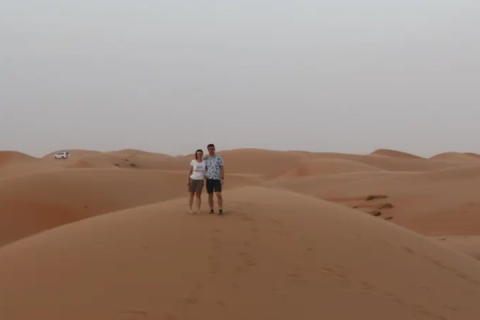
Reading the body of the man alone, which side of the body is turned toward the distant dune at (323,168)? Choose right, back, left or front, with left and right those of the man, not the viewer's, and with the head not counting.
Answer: back

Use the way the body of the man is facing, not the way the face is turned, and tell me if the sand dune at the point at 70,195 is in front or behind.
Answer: behind

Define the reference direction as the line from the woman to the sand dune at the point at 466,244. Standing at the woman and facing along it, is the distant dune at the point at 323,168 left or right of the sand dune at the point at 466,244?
left

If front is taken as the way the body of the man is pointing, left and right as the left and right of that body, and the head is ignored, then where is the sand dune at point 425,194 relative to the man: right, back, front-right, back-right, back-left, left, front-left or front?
back-left

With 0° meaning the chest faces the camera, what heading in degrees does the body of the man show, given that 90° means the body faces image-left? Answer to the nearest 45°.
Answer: approximately 0°

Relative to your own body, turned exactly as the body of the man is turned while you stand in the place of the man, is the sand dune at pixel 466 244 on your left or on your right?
on your left
